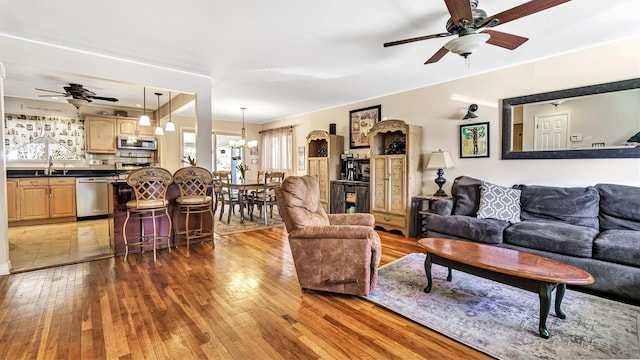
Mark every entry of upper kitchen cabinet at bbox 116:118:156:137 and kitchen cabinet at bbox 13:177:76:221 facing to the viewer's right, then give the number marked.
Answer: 0

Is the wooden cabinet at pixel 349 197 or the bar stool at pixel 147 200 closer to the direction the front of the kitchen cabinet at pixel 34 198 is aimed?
the bar stool

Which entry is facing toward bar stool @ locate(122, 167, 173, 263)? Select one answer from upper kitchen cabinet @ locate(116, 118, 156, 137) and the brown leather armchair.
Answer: the upper kitchen cabinet

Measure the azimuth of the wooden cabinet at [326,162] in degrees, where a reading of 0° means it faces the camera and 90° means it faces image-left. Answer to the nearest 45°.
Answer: approximately 45°

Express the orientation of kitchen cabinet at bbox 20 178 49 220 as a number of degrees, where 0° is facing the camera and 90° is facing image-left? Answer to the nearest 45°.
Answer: approximately 0°

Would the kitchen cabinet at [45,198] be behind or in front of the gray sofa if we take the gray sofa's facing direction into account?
in front

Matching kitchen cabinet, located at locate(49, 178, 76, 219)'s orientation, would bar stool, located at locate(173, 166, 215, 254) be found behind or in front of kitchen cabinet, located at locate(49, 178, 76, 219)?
in front

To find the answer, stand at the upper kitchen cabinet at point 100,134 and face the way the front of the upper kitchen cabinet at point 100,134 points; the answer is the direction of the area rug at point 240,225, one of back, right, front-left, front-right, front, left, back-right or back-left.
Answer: front-left

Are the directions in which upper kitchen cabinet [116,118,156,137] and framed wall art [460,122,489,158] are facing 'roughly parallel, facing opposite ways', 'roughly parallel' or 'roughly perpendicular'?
roughly perpendicular

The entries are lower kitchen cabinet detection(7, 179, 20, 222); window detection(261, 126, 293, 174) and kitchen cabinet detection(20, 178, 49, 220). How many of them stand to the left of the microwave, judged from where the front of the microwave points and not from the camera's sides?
1

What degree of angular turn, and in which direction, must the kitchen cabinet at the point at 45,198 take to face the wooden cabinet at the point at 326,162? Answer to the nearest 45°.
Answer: approximately 45° to its left
